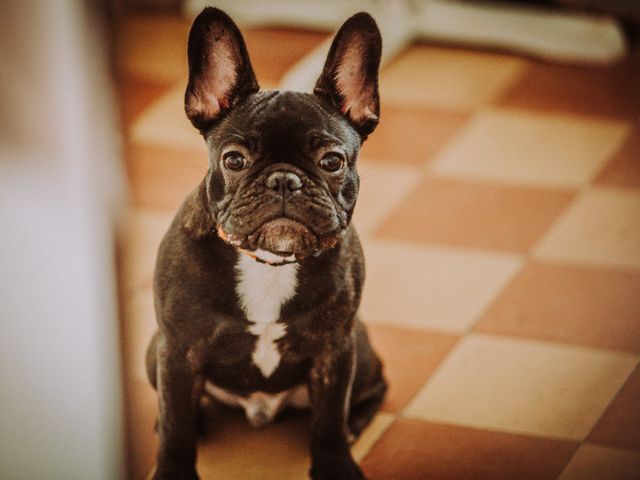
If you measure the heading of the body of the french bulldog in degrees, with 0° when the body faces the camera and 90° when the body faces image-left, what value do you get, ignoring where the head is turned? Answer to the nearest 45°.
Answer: approximately 0°

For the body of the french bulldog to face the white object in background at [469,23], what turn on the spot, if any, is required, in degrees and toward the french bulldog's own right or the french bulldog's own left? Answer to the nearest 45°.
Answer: approximately 180°
